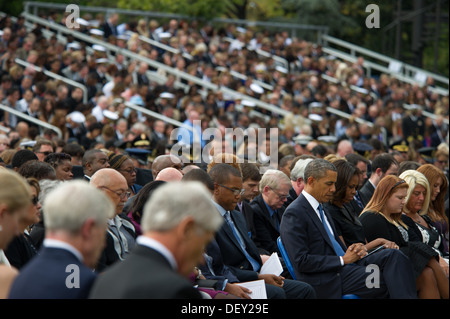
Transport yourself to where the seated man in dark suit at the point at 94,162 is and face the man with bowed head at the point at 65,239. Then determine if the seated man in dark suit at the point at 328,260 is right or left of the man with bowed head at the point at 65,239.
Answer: left

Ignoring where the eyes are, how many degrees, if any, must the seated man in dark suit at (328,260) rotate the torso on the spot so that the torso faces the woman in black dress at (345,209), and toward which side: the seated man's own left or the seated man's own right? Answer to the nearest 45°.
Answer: approximately 90° to the seated man's own left
